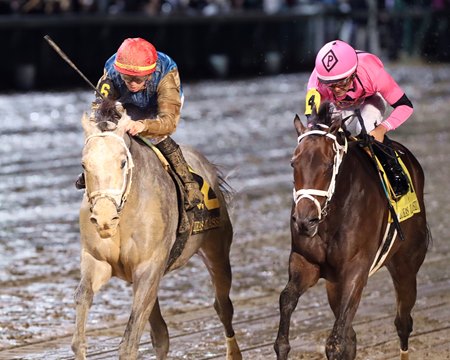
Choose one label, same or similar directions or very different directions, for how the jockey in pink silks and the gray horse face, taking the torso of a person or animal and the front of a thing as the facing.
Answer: same or similar directions

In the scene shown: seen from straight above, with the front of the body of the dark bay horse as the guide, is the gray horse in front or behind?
in front

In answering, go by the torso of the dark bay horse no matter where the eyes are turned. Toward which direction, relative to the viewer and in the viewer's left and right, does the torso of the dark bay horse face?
facing the viewer and to the left of the viewer

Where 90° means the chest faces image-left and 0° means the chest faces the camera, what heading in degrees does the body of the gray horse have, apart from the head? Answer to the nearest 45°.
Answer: approximately 45°

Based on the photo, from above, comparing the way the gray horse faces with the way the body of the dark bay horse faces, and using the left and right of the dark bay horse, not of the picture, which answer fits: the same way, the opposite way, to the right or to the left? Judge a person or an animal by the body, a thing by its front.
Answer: the same way
